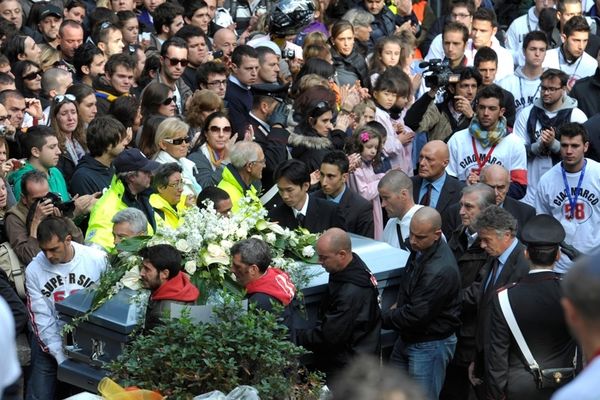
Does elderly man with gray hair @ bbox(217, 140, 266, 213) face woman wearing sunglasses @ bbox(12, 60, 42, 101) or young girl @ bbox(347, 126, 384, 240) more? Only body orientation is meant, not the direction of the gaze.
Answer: the young girl

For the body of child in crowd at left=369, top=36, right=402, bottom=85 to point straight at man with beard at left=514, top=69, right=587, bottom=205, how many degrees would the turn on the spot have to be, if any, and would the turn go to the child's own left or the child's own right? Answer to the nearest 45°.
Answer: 0° — they already face them

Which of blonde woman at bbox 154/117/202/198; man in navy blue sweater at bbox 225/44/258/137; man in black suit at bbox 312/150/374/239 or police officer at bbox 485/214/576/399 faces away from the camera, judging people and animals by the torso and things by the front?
the police officer

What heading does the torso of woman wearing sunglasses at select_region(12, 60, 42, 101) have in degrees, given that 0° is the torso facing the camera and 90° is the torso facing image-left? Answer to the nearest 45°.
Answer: approximately 315°

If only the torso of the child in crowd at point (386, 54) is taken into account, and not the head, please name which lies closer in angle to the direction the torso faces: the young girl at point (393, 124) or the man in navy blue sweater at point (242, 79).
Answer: the young girl

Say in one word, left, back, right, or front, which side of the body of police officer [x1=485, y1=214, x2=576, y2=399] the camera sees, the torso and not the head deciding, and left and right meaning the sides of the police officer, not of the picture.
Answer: back

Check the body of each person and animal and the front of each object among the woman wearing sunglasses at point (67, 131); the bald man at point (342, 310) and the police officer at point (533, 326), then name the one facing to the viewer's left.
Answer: the bald man

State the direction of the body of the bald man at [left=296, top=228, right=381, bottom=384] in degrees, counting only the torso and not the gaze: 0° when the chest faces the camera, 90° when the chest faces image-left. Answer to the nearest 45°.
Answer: approximately 90°

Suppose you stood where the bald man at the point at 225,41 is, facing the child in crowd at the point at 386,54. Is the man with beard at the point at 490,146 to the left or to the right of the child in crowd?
right

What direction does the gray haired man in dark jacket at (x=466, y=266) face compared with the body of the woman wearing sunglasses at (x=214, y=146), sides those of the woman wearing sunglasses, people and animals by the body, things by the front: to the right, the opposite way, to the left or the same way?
to the right

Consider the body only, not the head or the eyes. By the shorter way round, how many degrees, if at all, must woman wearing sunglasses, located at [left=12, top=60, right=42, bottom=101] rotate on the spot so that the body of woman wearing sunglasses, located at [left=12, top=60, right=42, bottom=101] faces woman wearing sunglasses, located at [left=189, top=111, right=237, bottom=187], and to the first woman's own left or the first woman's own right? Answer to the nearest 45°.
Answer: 0° — they already face them

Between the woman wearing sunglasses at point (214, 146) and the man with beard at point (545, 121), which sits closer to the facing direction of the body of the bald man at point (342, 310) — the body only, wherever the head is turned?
the woman wearing sunglasses
